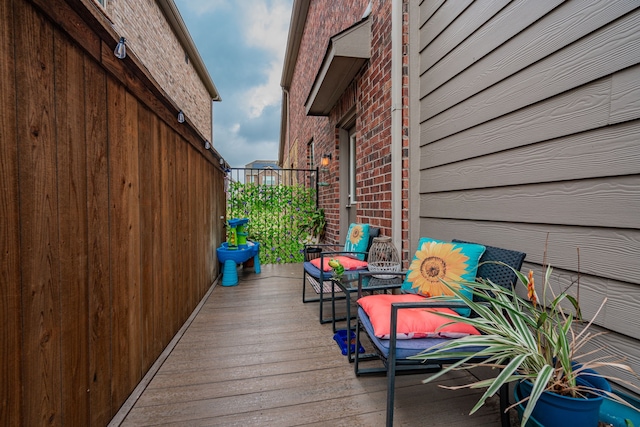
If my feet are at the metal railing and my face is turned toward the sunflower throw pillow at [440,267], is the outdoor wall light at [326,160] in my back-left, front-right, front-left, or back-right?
front-left

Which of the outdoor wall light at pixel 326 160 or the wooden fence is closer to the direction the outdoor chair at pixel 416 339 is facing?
the wooden fence

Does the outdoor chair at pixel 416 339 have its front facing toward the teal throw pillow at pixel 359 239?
no

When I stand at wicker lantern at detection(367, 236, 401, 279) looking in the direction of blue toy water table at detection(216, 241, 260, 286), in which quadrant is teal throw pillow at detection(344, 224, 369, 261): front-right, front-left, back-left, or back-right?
front-right

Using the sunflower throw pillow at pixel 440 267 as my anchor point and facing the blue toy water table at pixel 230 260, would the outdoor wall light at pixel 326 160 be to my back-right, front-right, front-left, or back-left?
front-right

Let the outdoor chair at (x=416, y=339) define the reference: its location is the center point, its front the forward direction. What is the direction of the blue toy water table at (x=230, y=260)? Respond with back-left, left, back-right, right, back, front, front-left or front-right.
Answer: right

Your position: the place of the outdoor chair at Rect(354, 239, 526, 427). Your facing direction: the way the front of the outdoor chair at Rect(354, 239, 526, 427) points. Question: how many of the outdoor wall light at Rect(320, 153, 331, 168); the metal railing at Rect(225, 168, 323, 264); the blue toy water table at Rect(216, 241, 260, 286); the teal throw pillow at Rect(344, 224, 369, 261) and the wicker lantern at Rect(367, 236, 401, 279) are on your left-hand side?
0

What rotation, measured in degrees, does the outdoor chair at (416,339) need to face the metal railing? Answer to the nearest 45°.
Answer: approximately 90° to its right

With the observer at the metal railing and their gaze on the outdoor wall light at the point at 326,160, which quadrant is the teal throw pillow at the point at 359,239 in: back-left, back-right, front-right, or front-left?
front-right

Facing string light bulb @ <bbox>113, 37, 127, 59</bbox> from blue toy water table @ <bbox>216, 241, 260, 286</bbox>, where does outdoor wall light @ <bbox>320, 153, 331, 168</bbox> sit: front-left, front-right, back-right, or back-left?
back-left

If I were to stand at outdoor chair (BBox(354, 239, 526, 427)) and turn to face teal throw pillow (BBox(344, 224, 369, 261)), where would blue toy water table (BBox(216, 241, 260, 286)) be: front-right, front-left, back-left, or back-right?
front-left

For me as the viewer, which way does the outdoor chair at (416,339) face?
facing the viewer and to the left of the viewer

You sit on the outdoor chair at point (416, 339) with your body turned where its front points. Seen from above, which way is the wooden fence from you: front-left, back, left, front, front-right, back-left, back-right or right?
front

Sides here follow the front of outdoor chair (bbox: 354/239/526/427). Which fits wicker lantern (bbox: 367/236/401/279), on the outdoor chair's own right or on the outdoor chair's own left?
on the outdoor chair's own right
